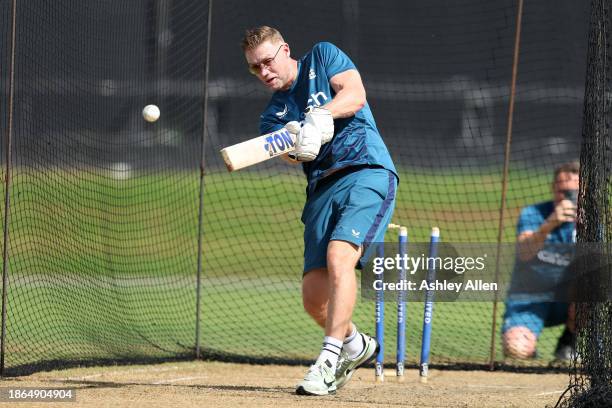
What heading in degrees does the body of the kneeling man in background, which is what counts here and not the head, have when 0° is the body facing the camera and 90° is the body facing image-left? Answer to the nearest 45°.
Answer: approximately 0°

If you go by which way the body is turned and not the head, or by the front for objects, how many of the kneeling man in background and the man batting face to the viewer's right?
0

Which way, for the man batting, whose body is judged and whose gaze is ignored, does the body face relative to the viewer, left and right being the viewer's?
facing the viewer and to the left of the viewer

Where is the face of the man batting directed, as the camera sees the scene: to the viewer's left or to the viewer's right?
to the viewer's left

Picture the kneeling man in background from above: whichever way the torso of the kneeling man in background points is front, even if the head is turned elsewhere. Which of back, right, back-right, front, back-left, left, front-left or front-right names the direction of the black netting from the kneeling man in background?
front

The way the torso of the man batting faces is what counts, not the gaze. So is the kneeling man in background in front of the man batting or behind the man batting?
behind

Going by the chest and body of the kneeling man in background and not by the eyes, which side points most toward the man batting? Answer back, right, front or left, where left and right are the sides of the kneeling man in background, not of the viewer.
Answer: front

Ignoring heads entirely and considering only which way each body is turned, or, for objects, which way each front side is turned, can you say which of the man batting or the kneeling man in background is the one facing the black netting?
the kneeling man in background

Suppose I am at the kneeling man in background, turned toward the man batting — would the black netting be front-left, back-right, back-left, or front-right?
front-left
